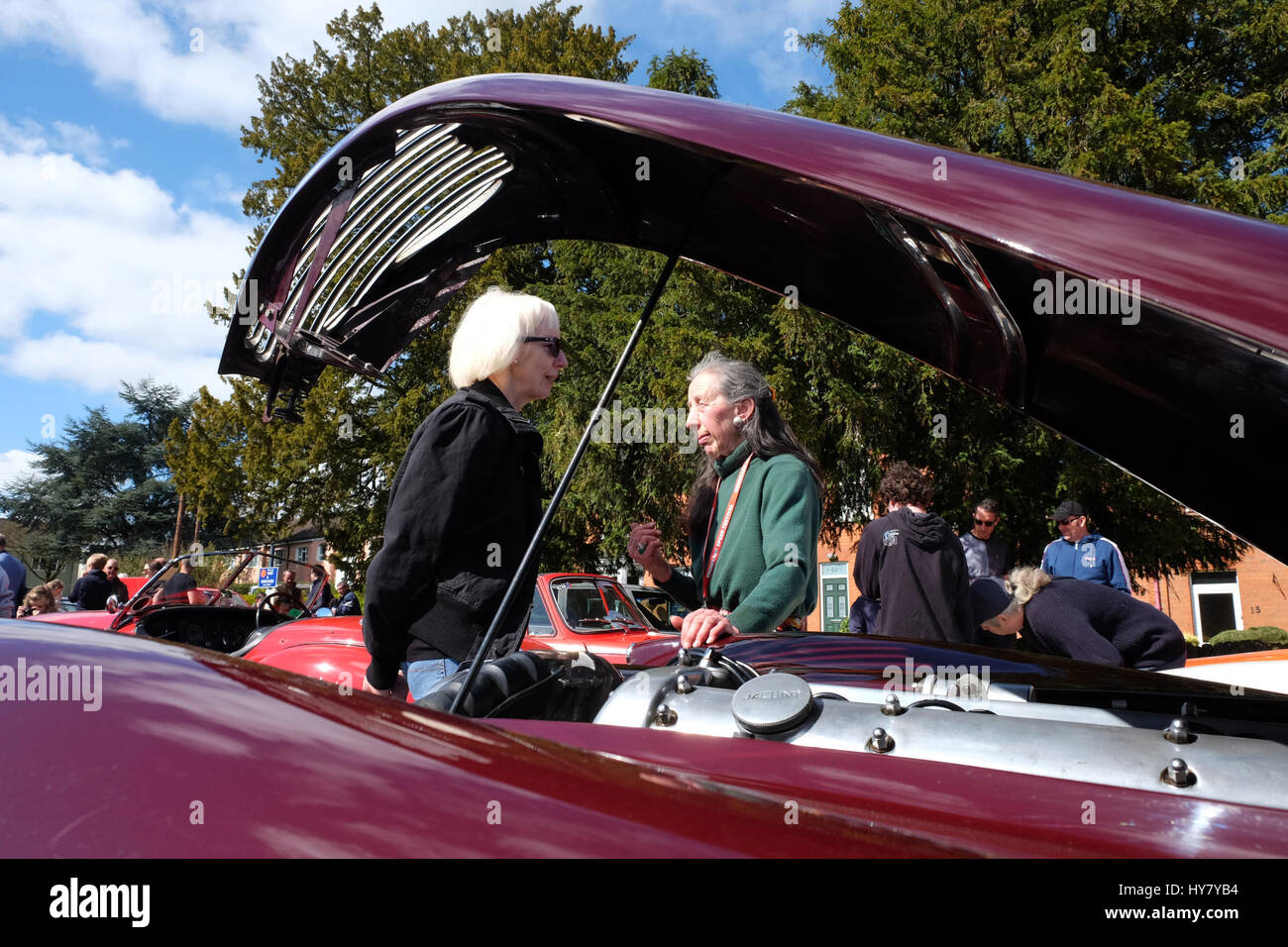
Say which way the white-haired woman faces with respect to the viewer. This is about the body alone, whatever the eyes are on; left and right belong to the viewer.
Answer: facing to the right of the viewer

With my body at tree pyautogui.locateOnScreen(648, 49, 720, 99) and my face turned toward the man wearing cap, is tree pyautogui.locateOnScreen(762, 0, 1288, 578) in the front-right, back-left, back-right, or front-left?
front-left

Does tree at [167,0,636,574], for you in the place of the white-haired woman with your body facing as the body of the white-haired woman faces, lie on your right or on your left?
on your left

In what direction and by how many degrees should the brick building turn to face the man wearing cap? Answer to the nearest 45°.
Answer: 0° — it already faces them

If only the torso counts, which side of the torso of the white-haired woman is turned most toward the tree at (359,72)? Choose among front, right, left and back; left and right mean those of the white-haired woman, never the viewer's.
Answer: left

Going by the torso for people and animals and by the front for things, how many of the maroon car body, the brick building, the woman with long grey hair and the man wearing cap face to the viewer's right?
0

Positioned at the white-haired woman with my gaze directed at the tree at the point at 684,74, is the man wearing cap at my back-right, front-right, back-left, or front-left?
front-right

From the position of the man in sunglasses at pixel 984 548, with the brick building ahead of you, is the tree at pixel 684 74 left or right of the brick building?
left

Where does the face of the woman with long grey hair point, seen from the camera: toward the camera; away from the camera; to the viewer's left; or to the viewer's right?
to the viewer's left

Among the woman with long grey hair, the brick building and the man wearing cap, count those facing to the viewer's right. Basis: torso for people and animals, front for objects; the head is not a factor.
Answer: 0

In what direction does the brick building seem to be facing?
toward the camera

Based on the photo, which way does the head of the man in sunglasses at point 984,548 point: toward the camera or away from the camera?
toward the camera

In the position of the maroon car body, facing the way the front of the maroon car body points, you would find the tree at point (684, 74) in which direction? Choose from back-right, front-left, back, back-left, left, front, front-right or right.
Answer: front-right

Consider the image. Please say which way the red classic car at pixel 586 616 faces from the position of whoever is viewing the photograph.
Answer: facing the viewer and to the right of the viewer

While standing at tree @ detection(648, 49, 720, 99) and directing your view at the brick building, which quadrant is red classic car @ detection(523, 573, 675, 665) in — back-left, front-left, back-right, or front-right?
back-right
